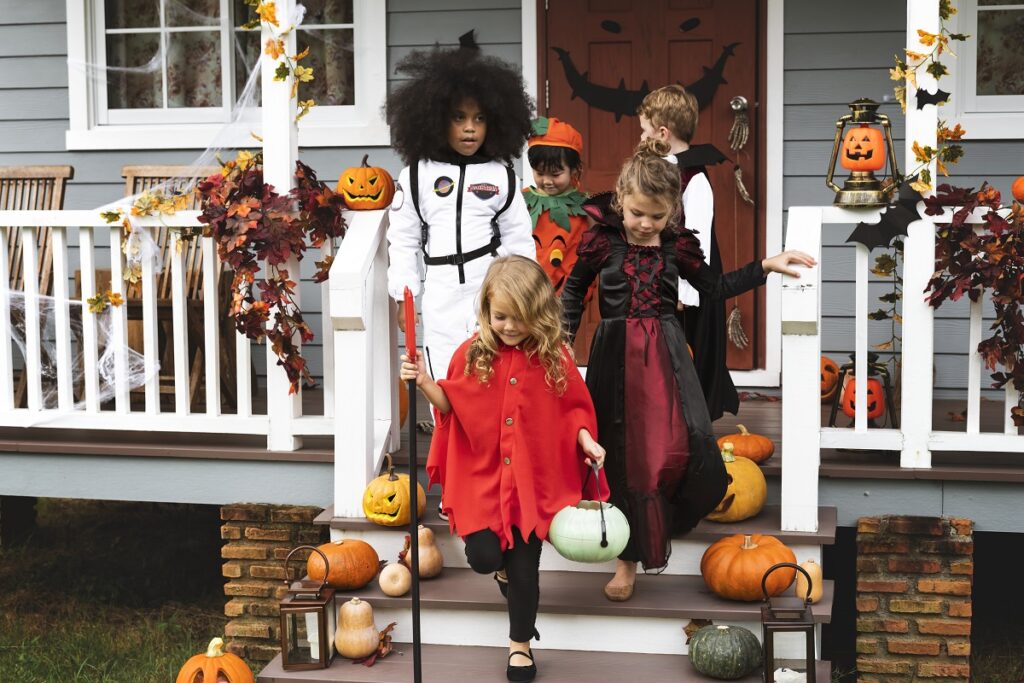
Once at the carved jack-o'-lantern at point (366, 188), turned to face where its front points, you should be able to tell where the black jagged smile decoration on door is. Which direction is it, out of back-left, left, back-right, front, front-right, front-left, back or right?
back-left

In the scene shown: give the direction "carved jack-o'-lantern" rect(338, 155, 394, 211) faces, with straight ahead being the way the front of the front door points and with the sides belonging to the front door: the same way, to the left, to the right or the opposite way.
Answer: the same way

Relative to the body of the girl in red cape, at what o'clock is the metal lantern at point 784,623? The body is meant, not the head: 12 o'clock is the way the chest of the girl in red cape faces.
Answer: The metal lantern is roughly at 9 o'clock from the girl in red cape.

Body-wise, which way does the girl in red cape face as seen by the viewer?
toward the camera

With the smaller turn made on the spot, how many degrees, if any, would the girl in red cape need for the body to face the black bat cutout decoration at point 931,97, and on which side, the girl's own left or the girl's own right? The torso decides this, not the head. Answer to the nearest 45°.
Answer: approximately 135° to the girl's own left

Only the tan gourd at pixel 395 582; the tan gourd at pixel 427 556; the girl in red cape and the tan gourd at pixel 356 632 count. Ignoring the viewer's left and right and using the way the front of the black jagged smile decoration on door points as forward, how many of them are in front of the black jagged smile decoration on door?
4

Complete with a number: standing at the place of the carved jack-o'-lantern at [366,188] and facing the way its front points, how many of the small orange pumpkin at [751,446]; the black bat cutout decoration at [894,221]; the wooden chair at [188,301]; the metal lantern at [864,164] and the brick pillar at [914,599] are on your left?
4

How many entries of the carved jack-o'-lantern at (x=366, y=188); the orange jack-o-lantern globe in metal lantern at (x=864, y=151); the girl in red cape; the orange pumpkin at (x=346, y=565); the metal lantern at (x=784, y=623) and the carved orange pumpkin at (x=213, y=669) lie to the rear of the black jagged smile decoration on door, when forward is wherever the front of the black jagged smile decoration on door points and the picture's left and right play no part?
0

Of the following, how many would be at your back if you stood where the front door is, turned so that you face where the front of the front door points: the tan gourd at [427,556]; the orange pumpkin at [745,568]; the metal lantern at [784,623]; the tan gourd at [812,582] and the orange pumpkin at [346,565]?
0

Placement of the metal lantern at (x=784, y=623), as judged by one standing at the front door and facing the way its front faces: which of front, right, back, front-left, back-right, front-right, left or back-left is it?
front

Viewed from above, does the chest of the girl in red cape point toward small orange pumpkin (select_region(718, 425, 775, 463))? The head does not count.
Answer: no

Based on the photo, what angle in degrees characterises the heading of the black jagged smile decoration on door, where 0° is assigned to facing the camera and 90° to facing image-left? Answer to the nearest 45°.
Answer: approximately 0°

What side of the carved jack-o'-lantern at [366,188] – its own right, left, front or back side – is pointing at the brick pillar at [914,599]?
left

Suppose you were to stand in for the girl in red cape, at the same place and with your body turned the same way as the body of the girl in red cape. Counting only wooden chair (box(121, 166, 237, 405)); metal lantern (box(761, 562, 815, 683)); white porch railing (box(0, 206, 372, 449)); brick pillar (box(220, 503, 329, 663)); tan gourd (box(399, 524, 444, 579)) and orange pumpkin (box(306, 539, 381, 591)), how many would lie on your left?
1

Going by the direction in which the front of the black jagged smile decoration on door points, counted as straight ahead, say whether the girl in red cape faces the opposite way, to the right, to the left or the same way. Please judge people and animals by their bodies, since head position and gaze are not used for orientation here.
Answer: the same way

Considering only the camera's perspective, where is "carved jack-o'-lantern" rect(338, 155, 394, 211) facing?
facing the viewer

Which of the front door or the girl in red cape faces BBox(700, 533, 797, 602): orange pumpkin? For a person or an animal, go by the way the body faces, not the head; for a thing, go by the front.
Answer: the front door
